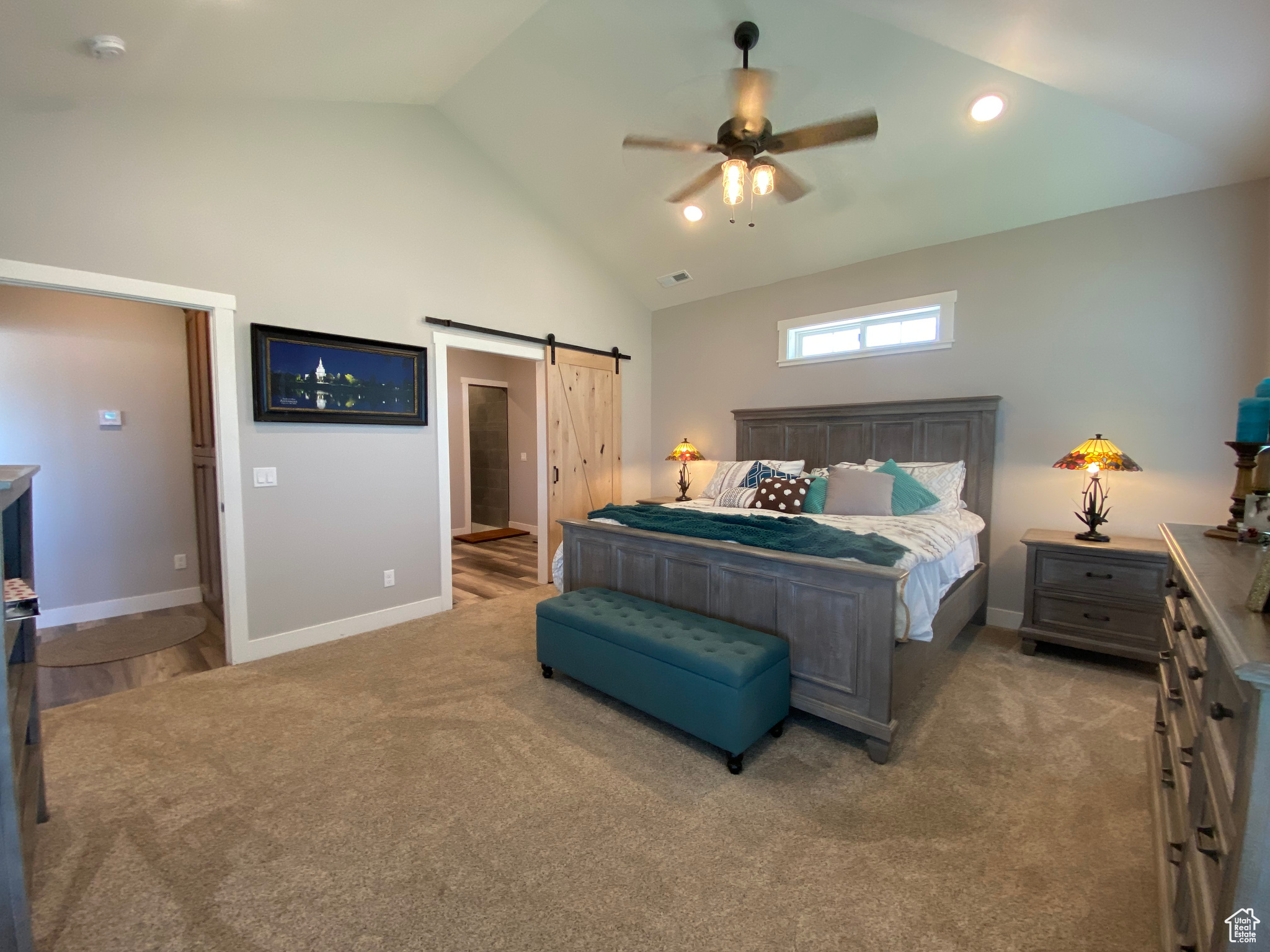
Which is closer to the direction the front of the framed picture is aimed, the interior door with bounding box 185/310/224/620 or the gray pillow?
the gray pillow

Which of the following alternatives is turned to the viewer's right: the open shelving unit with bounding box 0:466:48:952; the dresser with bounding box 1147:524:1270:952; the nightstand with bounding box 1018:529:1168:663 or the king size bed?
the open shelving unit with bounding box 0:466:48:952

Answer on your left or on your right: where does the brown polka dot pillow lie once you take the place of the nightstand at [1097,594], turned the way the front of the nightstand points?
on your right

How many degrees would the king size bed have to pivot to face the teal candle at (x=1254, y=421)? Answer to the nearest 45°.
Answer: approximately 135° to its left

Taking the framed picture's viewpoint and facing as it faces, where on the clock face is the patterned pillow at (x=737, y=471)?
The patterned pillow is roughly at 11 o'clock from the framed picture.

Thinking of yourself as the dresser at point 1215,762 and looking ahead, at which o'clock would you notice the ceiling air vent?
The ceiling air vent is roughly at 1 o'clock from the dresser.

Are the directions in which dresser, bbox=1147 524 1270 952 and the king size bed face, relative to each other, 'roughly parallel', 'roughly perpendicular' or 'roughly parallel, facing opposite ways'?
roughly perpendicular

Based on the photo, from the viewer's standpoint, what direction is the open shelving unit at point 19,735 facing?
to the viewer's right

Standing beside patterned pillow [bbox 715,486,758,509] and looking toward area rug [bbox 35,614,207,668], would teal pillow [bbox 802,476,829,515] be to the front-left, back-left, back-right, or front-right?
back-left

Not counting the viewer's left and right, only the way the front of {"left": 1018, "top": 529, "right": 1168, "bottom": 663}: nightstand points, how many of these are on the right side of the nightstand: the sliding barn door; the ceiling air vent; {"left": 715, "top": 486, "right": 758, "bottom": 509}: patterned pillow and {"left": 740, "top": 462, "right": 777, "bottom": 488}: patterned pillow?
4

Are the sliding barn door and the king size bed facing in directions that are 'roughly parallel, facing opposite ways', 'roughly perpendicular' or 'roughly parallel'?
roughly perpendicular

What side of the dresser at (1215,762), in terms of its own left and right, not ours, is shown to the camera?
left

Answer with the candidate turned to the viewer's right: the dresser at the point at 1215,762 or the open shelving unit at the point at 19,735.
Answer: the open shelving unit at the point at 19,735

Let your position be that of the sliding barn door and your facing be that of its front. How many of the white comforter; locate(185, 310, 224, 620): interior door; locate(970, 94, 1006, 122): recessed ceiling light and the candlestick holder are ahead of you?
3
